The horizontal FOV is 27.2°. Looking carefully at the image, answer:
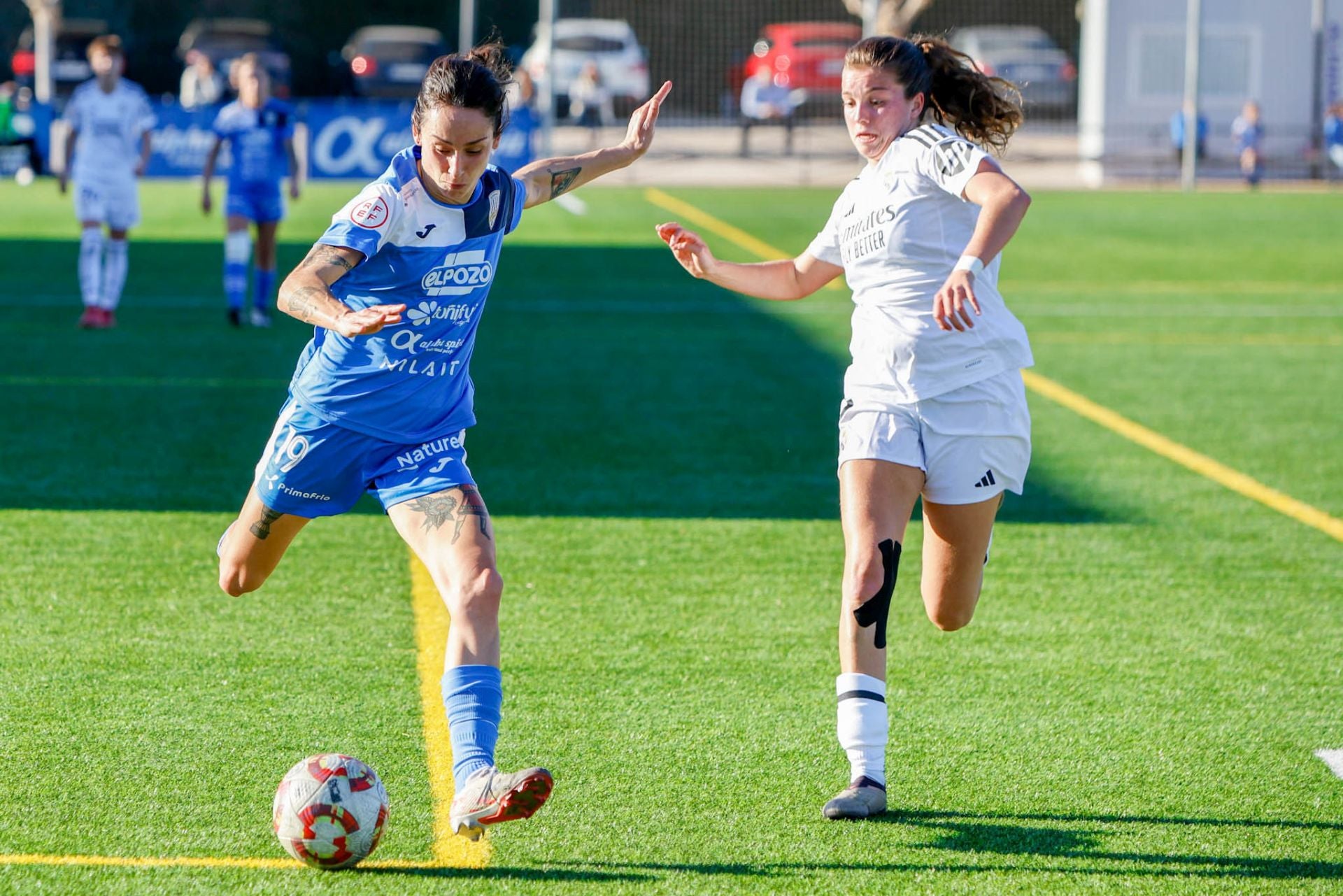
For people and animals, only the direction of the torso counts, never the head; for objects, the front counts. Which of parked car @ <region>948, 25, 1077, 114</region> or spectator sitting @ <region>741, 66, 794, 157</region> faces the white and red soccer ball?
the spectator sitting

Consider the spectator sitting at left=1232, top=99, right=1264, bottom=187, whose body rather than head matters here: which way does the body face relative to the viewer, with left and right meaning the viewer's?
facing the viewer

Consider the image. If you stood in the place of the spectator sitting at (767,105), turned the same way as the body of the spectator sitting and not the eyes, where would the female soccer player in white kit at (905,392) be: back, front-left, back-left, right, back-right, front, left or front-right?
front

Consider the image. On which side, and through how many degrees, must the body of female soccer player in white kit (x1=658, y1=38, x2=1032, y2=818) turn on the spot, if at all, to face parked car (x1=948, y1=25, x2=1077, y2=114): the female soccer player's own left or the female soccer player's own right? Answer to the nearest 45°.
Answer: approximately 135° to the female soccer player's own right

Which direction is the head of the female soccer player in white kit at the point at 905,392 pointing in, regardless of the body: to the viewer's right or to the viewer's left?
to the viewer's left

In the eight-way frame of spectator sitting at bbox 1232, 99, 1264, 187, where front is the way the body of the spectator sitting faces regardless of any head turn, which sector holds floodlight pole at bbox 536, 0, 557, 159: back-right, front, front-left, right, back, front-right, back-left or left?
front-right

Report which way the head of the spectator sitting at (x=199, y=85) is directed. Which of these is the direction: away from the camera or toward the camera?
toward the camera

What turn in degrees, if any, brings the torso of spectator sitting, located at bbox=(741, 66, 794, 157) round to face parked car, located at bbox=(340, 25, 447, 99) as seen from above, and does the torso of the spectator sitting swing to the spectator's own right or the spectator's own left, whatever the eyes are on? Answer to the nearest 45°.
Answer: approximately 90° to the spectator's own right

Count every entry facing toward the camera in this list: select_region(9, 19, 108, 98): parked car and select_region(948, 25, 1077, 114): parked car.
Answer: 0

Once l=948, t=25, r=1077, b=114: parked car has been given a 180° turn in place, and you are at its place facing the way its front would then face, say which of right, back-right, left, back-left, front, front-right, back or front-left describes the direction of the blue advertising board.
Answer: right

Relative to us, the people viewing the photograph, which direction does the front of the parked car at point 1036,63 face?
facing away from the viewer and to the left of the viewer

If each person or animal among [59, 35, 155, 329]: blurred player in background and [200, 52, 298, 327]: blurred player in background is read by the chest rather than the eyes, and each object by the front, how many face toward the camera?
2

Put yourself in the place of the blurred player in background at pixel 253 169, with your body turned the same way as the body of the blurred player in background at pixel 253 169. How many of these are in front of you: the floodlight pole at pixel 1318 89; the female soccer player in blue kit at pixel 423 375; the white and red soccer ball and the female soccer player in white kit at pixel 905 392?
3

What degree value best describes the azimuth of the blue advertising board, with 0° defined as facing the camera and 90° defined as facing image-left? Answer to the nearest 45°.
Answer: approximately 0°

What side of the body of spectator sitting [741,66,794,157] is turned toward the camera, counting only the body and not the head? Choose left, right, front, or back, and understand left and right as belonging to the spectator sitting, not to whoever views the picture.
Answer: front

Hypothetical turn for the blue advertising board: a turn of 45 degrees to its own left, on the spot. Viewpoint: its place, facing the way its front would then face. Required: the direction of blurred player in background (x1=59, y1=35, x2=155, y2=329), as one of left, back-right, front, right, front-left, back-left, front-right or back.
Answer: front-right
